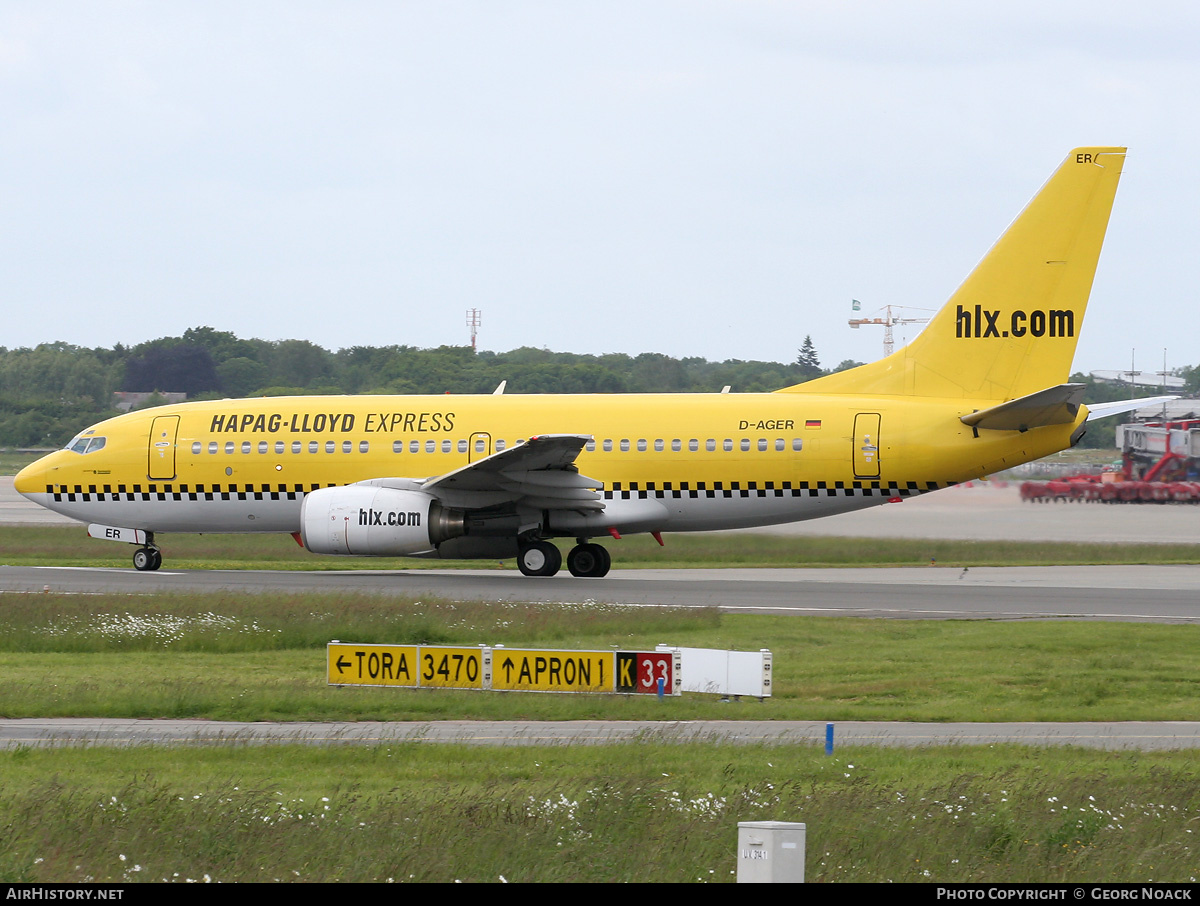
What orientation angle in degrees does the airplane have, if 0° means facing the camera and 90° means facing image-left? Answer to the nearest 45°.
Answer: approximately 90°

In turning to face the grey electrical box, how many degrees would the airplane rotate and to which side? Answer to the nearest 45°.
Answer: approximately 90° to its left
